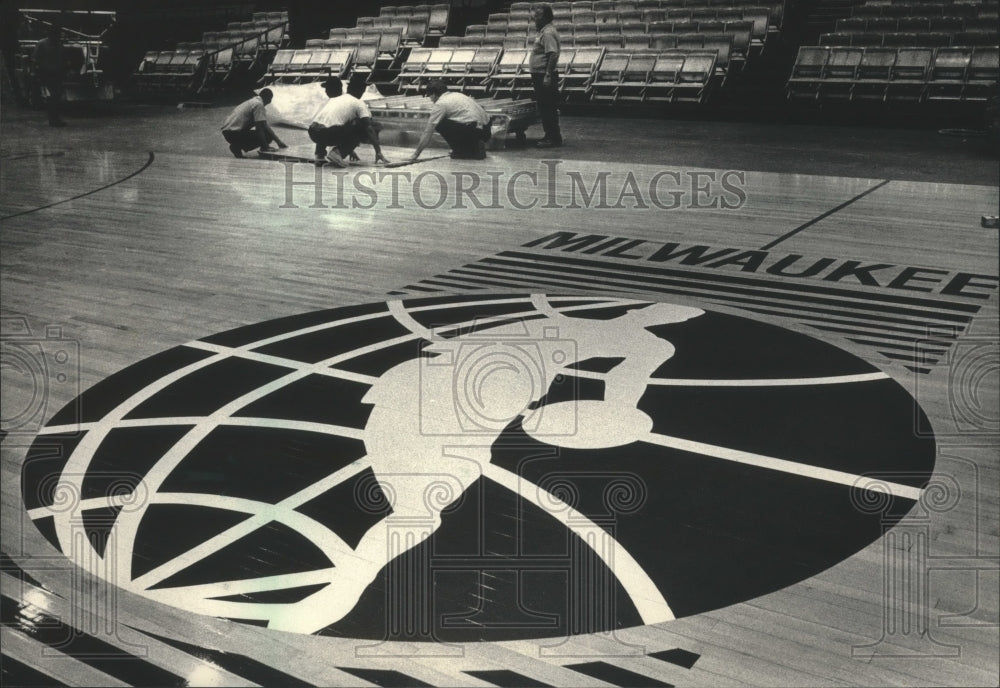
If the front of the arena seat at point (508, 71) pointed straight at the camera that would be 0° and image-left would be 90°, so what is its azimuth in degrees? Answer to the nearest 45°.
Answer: approximately 45°

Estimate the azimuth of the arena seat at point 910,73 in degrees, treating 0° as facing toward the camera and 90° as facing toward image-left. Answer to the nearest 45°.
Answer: approximately 45°

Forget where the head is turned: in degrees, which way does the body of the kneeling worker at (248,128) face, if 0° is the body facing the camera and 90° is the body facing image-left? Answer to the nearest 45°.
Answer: approximately 270°

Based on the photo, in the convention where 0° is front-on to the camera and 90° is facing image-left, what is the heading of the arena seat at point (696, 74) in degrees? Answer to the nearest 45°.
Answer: approximately 45°

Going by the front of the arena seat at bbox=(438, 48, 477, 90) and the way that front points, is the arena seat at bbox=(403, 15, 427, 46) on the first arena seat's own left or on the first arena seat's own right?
on the first arena seat's own right

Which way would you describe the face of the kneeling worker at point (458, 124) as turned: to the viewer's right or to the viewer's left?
to the viewer's left

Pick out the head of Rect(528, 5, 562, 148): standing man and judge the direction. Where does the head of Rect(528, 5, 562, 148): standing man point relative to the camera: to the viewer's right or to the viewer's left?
to the viewer's left

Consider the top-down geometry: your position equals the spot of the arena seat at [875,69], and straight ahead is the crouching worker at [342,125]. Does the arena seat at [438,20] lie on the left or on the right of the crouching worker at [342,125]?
right
